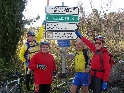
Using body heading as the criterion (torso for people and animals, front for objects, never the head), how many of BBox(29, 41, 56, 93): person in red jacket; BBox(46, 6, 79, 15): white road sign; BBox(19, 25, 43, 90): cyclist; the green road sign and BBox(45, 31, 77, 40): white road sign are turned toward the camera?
5

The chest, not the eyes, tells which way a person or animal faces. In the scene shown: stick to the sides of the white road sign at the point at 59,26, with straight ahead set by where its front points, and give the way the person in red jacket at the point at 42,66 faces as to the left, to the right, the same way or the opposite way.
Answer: the same way

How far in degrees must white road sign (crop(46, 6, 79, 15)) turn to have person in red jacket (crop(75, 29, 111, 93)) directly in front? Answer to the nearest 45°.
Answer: approximately 45° to its left

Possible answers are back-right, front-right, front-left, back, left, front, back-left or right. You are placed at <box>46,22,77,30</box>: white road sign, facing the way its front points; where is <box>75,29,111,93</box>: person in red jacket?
front-left

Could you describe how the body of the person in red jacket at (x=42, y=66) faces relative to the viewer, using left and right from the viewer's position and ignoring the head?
facing the viewer

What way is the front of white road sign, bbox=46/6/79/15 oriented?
toward the camera

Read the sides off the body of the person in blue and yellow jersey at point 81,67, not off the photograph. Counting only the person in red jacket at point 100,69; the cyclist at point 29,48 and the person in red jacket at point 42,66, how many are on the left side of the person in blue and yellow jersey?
1

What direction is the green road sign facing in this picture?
toward the camera
